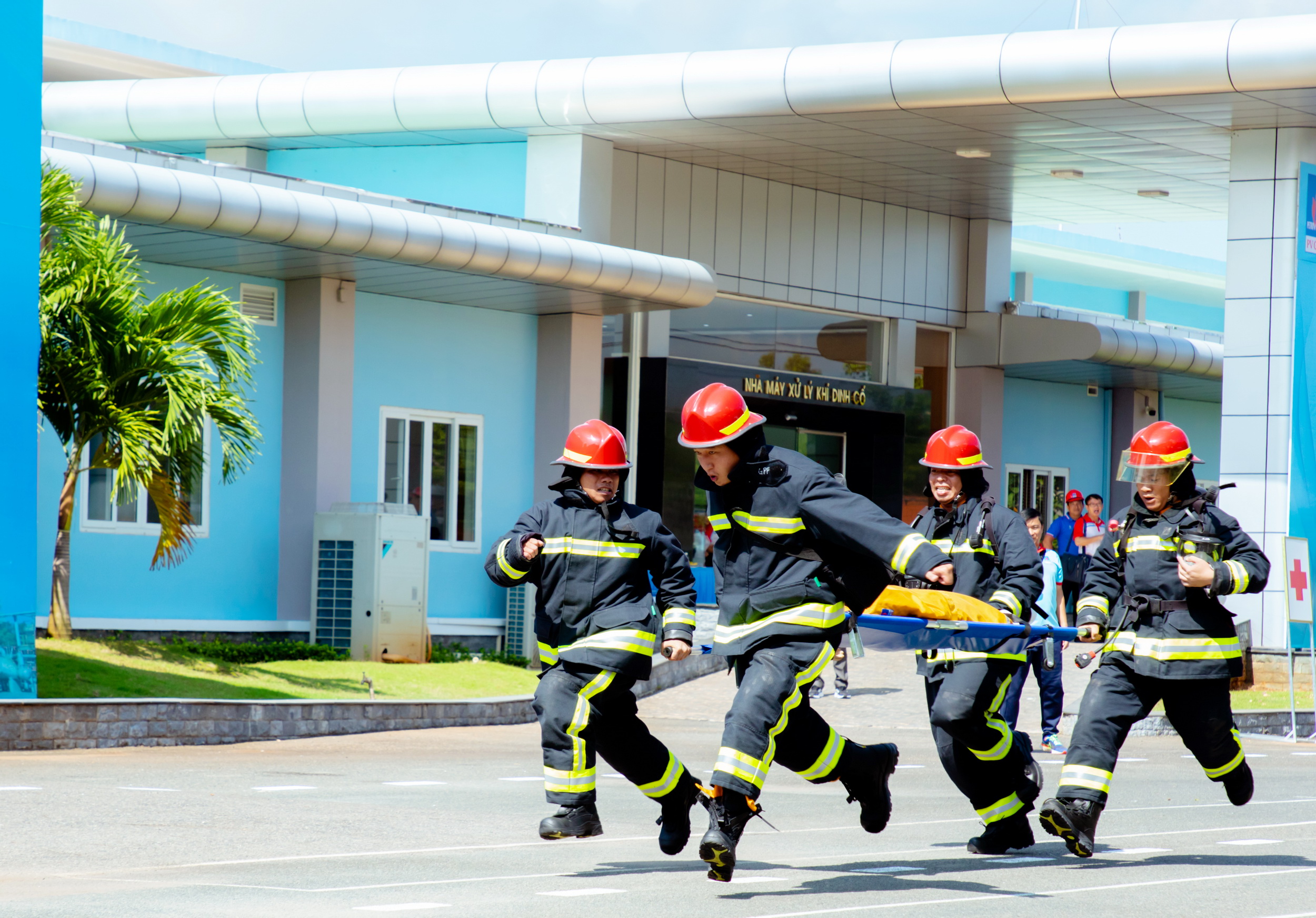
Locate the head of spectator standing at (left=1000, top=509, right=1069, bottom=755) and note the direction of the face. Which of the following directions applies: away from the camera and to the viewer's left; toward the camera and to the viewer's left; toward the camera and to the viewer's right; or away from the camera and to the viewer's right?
toward the camera and to the viewer's left

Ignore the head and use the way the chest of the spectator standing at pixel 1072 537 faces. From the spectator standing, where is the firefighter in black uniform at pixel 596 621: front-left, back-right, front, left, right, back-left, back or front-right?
front

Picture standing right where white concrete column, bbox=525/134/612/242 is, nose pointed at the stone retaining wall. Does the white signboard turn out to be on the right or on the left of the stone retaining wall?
left

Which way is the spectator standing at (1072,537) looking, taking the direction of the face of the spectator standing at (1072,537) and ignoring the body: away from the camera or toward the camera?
toward the camera

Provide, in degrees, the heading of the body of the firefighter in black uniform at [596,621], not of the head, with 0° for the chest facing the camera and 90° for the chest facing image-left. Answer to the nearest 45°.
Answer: approximately 45°

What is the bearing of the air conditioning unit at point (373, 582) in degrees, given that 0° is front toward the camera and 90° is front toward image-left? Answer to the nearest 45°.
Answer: approximately 315°

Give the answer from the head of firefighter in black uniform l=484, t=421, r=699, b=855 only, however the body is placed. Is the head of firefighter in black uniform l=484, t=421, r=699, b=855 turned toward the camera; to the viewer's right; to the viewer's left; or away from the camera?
toward the camera

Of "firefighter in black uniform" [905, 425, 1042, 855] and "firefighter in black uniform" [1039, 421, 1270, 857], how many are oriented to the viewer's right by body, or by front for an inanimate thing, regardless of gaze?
0

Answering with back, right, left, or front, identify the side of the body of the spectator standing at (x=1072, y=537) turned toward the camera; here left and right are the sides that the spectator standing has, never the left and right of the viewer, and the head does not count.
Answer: front

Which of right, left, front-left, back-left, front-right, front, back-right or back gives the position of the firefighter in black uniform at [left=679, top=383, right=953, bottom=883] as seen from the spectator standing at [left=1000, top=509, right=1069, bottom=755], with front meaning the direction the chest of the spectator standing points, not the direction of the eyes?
front-right

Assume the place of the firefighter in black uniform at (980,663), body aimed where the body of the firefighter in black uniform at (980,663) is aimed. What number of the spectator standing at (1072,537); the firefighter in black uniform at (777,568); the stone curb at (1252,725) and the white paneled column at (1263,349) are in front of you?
1

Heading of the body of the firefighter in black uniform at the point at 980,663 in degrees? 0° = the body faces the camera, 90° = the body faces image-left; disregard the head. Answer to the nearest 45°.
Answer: approximately 45°

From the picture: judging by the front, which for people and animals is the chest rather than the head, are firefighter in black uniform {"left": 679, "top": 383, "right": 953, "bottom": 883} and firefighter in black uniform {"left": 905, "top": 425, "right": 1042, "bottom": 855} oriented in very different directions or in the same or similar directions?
same or similar directions

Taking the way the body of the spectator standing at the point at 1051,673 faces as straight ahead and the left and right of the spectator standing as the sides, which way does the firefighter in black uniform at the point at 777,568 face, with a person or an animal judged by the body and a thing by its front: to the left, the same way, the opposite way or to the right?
to the right
